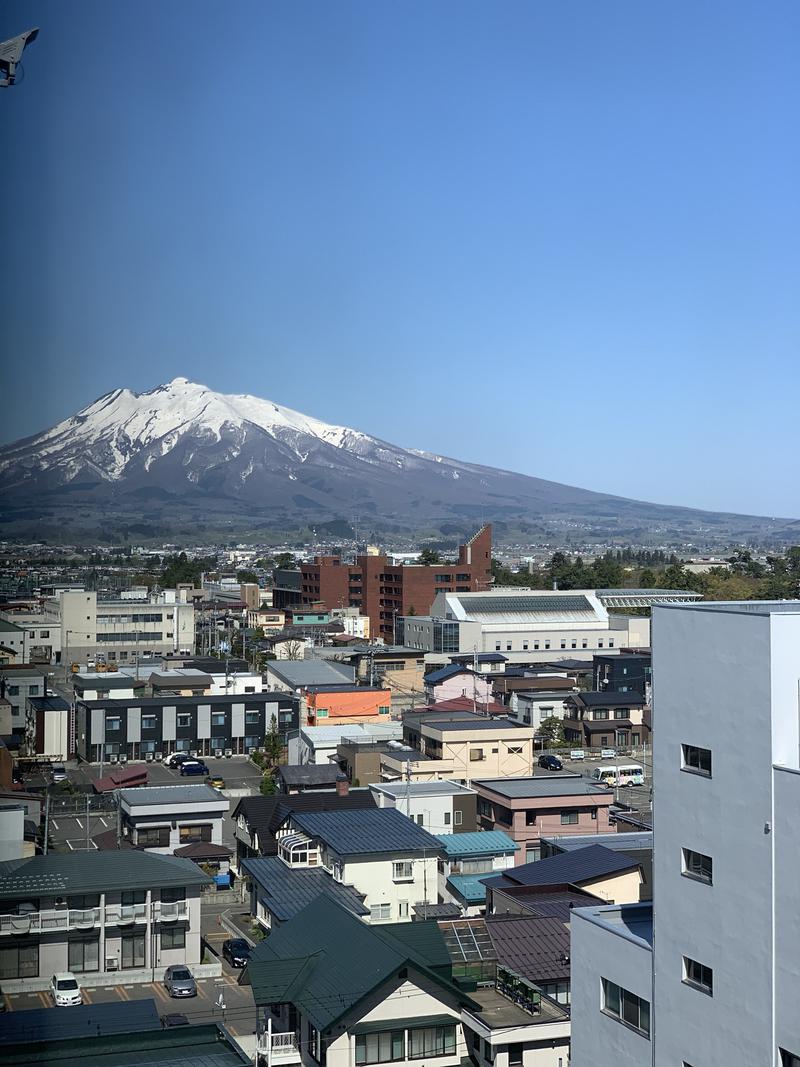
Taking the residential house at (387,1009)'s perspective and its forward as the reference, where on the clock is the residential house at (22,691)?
the residential house at (22,691) is roughly at 5 o'clock from the residential house at (387,1009).

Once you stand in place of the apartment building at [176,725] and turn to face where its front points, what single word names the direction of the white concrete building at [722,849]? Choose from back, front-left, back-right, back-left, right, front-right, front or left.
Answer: front

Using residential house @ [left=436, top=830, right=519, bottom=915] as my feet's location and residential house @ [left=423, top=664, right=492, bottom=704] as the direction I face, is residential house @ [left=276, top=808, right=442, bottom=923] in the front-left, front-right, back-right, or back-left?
back-left

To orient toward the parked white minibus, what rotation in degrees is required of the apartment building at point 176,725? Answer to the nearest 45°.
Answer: approximately 45° to its left

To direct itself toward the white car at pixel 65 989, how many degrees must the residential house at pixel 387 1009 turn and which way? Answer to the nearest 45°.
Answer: approximately 135° to its right

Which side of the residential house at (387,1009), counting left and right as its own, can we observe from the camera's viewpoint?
front

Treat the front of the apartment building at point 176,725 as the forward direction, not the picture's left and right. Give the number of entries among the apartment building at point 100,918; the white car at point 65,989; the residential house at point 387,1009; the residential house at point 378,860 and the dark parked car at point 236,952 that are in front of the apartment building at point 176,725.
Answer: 5

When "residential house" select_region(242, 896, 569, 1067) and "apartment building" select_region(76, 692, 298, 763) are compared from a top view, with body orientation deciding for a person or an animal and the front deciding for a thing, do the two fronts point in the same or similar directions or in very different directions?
same or similar directions

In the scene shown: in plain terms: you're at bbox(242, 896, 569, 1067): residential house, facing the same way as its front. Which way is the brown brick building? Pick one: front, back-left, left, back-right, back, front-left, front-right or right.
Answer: back

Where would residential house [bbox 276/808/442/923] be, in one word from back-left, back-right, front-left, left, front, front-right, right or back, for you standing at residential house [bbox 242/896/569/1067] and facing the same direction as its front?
back

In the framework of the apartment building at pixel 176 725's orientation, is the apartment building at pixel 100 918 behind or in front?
in front

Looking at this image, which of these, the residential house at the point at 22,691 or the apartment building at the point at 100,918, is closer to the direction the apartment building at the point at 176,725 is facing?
the apartment building

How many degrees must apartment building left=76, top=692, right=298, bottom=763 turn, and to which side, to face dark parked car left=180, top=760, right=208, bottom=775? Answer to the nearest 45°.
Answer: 0° — it already faces it

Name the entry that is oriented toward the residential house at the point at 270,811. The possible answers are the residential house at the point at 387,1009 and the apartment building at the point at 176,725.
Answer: the apartment building

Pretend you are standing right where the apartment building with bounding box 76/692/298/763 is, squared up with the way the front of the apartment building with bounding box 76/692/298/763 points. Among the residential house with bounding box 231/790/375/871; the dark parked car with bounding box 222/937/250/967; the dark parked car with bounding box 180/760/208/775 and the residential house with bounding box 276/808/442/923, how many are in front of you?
4
